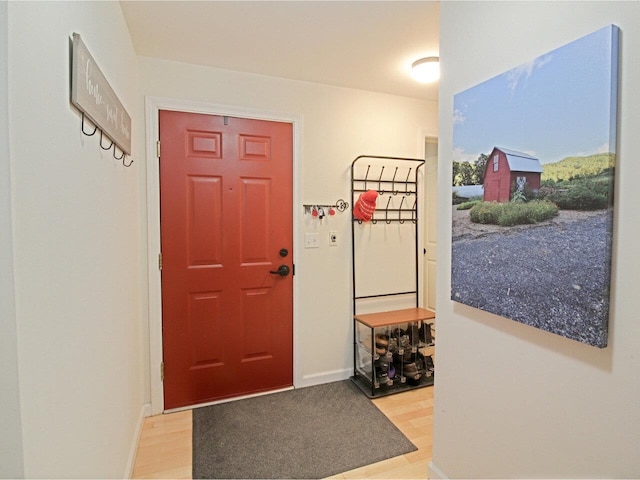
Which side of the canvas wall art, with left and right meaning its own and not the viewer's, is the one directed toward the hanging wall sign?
front

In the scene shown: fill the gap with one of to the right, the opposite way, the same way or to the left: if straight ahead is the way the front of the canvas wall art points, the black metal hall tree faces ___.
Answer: to the left

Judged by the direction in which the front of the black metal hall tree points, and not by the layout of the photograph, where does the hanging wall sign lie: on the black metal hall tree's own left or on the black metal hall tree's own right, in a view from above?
on the black metal hall tree's own right

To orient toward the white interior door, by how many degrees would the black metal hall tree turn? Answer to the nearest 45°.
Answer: approximately 135° to its left

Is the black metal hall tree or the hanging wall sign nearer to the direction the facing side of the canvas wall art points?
the hanging wall sign

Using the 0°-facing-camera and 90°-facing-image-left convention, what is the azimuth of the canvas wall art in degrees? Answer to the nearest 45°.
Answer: approximately 45°

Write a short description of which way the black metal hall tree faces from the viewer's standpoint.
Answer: facing the viewer and to the right of the viewer

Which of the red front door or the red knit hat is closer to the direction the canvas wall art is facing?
the red front door

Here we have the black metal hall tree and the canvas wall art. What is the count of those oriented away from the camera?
0

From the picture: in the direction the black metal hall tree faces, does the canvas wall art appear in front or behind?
in front

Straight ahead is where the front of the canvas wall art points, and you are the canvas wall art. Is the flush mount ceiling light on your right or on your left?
on your right

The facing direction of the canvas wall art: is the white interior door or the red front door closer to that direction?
the red front door

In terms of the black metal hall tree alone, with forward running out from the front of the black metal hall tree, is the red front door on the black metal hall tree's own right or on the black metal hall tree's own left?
on the black metal hall tree's own right
